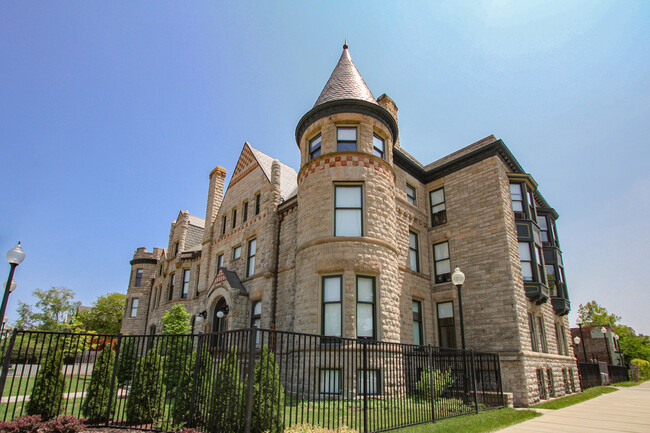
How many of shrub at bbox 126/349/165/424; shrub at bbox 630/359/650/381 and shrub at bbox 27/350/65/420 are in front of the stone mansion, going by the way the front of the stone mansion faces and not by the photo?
2

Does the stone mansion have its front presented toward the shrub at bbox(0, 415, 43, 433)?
yes

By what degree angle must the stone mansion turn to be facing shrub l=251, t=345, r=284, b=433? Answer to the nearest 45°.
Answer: approximately 45° to its left

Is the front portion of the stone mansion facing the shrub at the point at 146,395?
yes

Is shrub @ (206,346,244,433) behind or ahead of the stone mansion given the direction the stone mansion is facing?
ahead

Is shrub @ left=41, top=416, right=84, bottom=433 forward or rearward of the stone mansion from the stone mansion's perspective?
forward

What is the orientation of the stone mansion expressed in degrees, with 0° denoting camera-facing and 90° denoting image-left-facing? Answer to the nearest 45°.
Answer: approximately 45°

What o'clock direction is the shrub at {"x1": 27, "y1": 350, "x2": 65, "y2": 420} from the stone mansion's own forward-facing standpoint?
The shrub is roughly at 12 o'clock from the stone mansion.

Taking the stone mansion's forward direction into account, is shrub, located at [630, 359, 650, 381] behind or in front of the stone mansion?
behind
